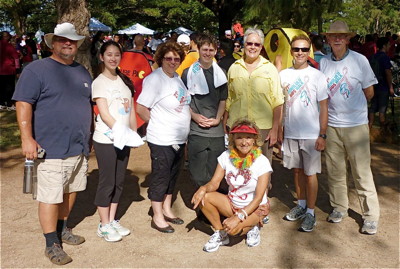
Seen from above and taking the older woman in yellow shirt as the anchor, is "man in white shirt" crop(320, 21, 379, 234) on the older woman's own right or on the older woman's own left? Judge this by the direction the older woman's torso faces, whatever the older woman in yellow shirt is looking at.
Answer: on the older woman's own left

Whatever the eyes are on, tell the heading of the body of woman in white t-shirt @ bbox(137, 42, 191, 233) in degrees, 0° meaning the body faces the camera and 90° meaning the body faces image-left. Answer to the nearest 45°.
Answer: approximately 315°

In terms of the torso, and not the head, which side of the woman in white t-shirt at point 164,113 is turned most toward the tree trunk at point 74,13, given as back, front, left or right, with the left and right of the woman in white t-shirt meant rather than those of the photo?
back

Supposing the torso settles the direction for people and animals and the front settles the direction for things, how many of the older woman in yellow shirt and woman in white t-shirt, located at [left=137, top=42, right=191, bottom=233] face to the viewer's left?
0

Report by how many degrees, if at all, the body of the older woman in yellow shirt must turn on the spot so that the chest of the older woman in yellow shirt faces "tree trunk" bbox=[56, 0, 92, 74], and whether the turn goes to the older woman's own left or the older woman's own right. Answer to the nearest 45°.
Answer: approximately 135° to the older woman's own right

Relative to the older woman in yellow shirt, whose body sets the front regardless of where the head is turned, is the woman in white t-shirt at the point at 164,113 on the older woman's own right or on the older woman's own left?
on the older woman's own right

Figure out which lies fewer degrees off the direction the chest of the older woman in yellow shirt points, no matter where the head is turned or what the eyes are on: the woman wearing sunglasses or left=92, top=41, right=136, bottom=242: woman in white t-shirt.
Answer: the woman in white t-shirt

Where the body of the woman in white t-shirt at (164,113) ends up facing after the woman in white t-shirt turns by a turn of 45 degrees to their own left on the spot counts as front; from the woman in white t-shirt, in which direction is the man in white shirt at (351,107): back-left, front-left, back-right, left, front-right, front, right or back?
front

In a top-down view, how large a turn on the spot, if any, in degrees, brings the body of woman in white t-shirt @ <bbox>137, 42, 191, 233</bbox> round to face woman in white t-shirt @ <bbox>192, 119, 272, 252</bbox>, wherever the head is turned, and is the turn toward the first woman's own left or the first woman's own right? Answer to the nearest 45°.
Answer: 0° — they already face them

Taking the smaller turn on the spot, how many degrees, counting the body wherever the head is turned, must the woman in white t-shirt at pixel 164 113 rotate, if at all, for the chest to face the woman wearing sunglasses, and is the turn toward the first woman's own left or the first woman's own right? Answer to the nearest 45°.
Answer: approximately 135° to the first woman's own left

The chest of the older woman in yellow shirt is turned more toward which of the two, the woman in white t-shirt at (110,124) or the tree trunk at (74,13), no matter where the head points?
the woman in white t-shirt

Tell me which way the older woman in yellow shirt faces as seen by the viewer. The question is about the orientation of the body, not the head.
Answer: toward the camera

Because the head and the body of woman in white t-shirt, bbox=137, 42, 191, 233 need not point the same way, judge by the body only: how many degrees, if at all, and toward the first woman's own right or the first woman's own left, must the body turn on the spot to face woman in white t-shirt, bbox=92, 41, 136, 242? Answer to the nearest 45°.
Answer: approximately 135° to the first woman's own right
